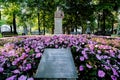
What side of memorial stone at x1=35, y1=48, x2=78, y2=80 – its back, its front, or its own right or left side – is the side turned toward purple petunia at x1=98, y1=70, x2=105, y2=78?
left

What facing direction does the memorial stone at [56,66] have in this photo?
toward the camera
